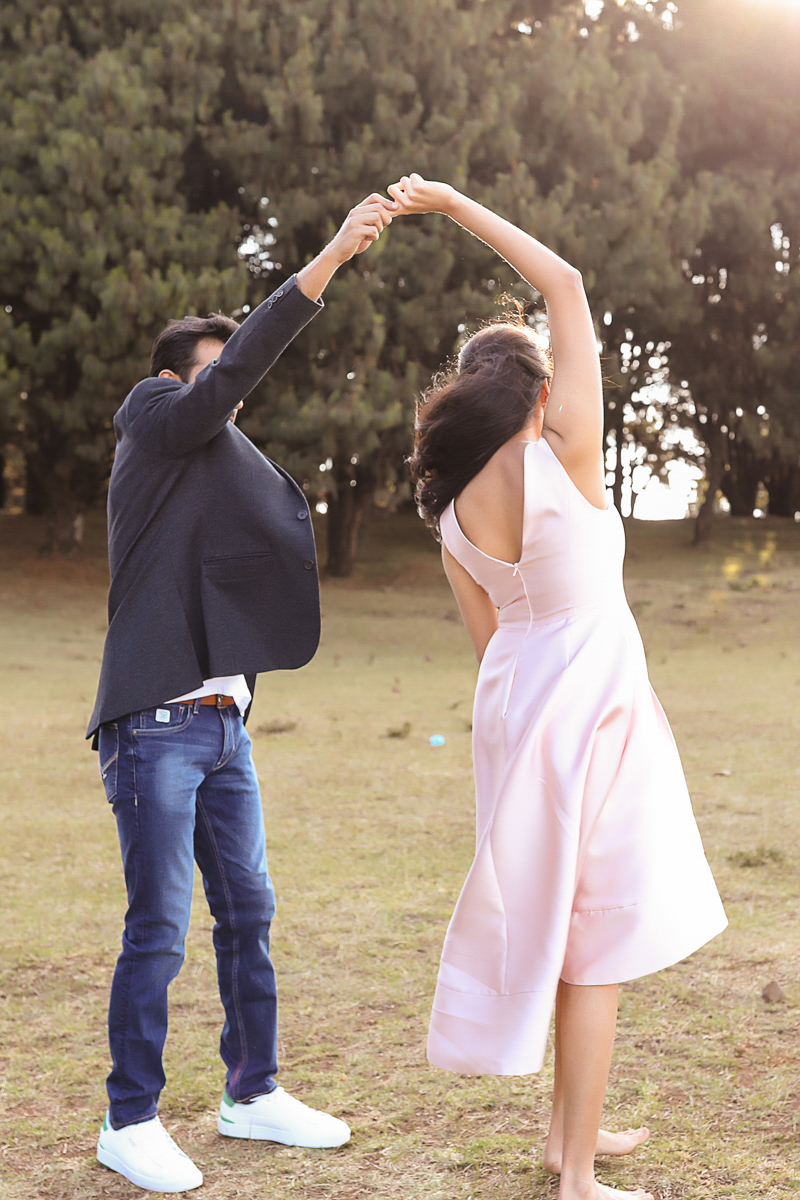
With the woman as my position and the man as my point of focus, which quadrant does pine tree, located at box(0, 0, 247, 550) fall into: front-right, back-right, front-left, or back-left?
front-right

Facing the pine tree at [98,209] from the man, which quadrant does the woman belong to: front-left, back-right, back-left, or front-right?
back-right

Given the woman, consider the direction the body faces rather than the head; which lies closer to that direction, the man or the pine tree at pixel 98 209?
the pine tree

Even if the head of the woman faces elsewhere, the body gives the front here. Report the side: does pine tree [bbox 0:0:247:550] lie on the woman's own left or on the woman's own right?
on the woman's own left

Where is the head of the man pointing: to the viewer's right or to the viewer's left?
to the viewer's right

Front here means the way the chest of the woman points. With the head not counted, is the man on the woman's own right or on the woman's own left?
on the woman's own left

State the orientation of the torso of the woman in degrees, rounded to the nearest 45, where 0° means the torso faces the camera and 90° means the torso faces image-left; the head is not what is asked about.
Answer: approximately 225°
